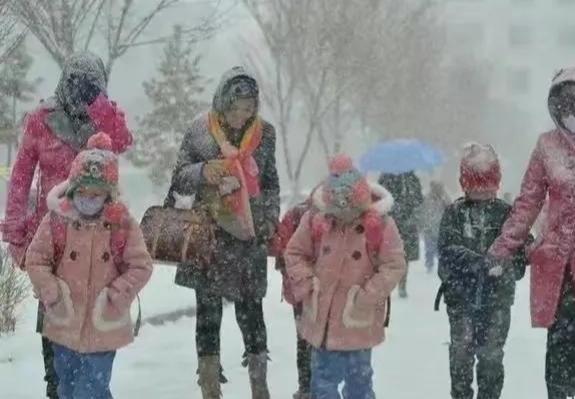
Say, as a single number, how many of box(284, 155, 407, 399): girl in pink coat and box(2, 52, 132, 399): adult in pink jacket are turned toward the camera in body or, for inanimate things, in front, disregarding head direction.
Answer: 2

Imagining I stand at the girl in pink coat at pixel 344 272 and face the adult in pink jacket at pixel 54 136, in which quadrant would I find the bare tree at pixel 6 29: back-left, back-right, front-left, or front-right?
front-right

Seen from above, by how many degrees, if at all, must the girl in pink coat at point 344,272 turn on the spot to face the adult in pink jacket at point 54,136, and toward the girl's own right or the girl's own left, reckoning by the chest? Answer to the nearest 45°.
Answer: approximately 90° to the girl's own right

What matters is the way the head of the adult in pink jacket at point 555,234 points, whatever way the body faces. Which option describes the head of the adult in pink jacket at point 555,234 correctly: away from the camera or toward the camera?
toward the camera

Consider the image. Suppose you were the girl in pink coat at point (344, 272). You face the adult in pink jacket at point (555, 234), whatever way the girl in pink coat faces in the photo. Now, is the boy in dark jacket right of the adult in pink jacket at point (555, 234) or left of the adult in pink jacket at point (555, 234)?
left

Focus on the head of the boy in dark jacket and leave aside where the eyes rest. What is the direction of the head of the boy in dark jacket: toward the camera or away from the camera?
toward the camera

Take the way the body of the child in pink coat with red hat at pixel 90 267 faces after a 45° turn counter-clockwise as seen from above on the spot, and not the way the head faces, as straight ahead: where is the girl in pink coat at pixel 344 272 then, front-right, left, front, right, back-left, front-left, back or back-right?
front-left

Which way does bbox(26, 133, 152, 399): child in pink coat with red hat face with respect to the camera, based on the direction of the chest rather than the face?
toward the camera

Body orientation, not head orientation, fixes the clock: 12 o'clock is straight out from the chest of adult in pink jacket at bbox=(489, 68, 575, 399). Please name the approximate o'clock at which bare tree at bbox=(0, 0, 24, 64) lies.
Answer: The bare tree is roughly at 4 o'clock from the adult in pink jacket.

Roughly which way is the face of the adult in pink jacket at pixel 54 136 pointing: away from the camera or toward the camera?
toward the camera

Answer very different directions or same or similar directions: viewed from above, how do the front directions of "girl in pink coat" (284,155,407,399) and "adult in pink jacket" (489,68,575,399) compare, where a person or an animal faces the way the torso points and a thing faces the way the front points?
same or similar directions

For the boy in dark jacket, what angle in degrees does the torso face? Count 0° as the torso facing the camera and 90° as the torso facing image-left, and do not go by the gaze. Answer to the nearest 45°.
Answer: approximately 0°

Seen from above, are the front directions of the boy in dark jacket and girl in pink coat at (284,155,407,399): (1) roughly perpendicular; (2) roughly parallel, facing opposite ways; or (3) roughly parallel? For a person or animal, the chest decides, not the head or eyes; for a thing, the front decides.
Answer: roughly parallel

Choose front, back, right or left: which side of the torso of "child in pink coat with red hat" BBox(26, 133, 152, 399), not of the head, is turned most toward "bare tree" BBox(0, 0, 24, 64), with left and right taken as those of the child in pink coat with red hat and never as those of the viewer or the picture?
back

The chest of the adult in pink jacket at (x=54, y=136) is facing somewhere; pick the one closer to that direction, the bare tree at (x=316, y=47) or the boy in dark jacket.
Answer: the boy in dark jacket

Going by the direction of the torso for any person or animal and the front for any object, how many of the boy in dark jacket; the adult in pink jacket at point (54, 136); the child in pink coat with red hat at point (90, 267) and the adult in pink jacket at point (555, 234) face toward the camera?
4

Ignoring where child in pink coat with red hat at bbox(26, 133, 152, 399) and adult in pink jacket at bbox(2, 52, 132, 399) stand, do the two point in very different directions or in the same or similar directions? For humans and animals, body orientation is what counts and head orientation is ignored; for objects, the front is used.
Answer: same or similar directions

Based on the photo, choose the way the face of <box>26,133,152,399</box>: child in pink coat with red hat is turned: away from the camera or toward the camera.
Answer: toward the camera

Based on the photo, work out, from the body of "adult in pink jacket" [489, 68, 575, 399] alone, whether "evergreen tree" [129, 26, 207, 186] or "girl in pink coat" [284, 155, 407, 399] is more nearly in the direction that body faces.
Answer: the girl in pink coat
